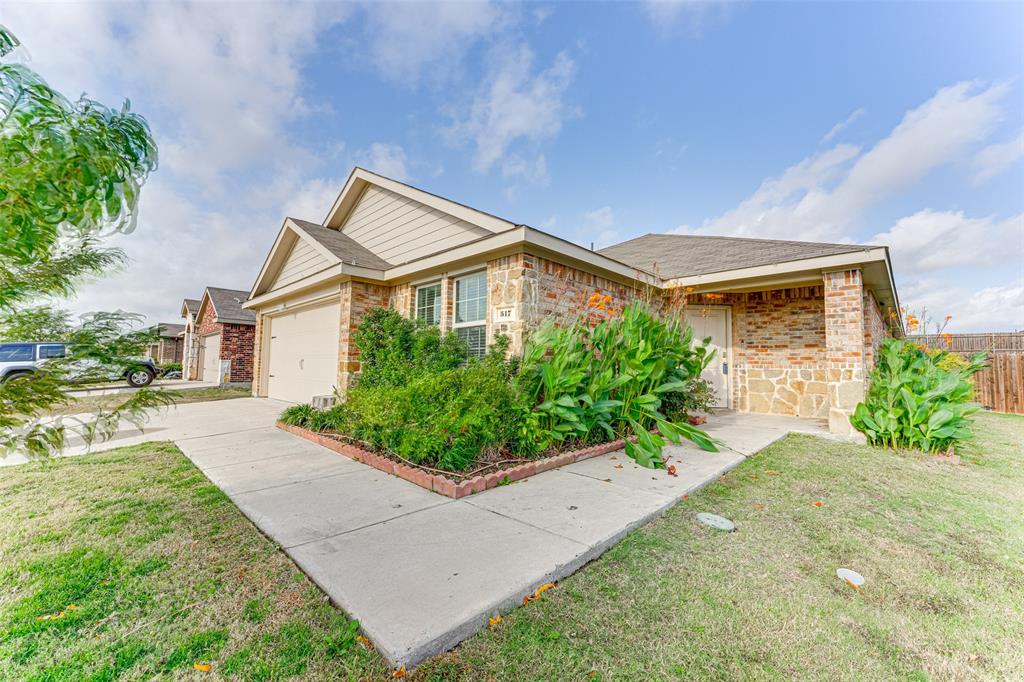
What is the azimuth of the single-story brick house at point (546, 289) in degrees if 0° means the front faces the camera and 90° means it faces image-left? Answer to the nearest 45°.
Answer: approximately 45°

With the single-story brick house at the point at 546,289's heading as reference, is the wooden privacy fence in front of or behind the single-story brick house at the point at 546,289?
behind

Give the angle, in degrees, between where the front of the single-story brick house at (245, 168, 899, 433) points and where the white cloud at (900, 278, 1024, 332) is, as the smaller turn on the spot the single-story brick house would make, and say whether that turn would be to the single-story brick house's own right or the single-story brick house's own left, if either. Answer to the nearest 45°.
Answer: approximately 135° to the single-story brick house's own left

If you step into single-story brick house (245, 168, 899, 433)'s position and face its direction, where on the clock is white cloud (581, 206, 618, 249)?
The white cloud is roughly at 5 o'clock from the single-story brick house.

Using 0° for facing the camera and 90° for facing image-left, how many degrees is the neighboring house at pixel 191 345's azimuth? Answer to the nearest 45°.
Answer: approximately 45°

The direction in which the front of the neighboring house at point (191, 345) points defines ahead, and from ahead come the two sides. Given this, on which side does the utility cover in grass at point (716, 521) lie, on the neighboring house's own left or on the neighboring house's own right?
on the neighboring house's own left
